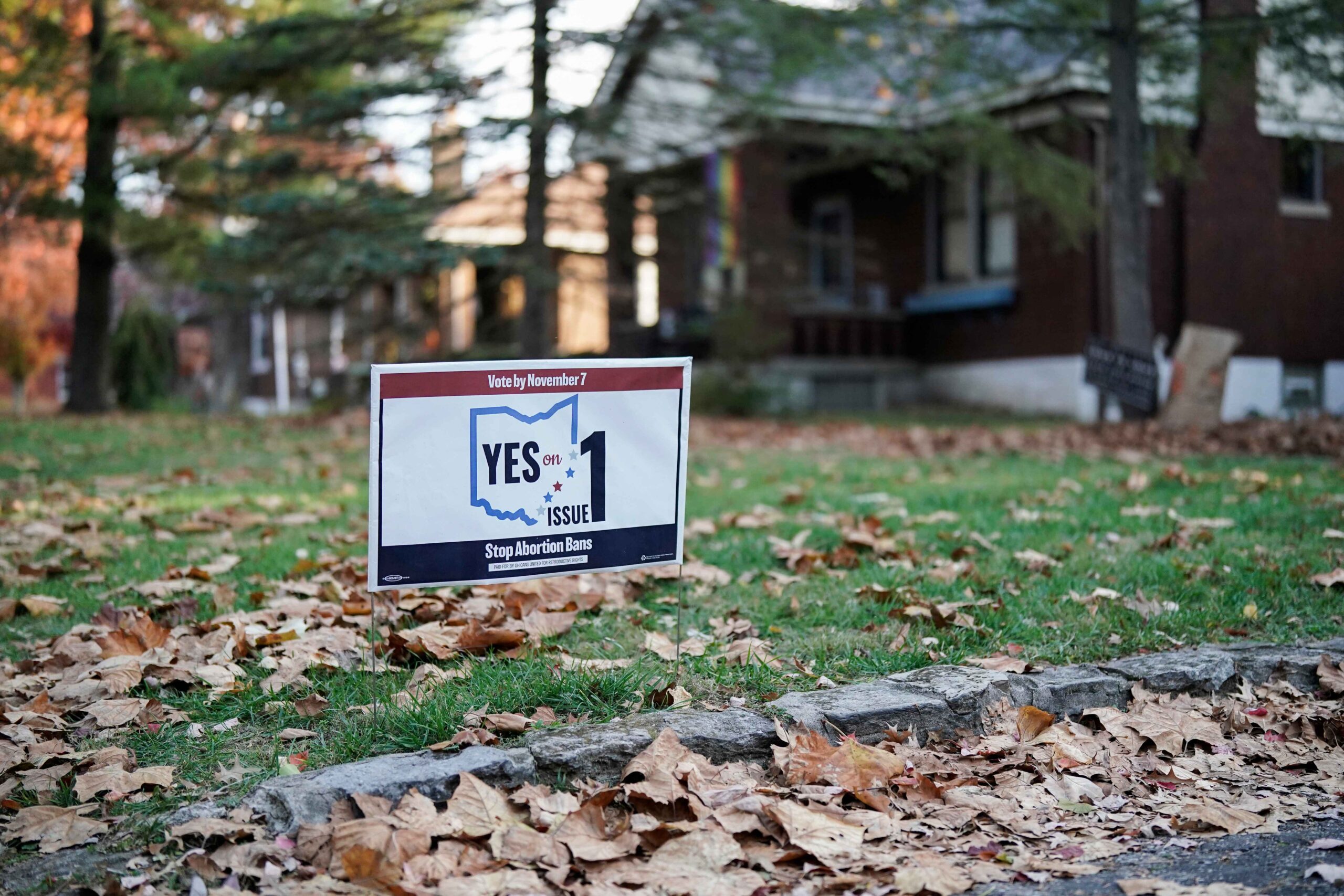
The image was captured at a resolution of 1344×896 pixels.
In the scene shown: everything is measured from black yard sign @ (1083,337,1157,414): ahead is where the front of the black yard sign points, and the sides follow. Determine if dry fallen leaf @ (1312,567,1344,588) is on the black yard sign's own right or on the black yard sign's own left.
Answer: on the black yard sign's own left

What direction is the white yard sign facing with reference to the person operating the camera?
facing the viewer and to the right of the viewer

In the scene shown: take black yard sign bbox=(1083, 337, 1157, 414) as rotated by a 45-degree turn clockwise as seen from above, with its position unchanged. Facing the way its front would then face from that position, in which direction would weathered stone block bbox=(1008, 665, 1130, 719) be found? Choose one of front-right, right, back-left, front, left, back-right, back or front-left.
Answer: left

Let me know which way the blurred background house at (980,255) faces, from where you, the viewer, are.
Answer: facing the viewer and to the left of the viewer

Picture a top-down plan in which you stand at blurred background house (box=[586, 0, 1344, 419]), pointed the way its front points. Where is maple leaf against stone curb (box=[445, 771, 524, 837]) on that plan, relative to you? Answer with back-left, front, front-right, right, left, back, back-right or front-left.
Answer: front-left

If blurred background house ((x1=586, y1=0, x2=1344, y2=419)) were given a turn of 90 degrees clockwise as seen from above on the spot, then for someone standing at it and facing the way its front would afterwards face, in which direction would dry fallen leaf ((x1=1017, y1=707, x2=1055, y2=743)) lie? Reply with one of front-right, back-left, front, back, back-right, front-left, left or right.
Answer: back-left

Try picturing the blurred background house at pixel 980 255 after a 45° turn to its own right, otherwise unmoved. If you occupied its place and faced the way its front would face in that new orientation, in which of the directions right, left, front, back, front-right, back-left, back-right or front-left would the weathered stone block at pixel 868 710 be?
left

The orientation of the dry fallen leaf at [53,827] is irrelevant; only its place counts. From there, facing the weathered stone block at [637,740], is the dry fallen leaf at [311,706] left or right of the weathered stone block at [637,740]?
left

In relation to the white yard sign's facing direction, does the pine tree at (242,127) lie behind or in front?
behind

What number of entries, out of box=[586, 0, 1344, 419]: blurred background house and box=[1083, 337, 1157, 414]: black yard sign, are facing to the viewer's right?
0
